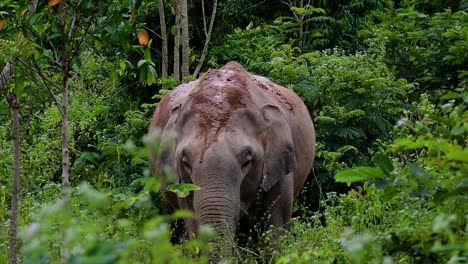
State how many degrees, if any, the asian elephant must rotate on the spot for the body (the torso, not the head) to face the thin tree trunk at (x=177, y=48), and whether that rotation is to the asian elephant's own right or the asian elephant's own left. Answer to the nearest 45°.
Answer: approximately 180°

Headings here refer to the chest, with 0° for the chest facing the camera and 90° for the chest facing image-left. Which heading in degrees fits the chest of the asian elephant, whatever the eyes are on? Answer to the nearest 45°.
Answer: approximately 0°

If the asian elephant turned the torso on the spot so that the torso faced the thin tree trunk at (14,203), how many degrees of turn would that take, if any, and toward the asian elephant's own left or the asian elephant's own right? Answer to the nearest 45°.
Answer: approximately 45° to the asian elephant's own right

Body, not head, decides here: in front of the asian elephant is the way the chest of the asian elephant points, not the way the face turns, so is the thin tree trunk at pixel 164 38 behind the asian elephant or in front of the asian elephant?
behind
